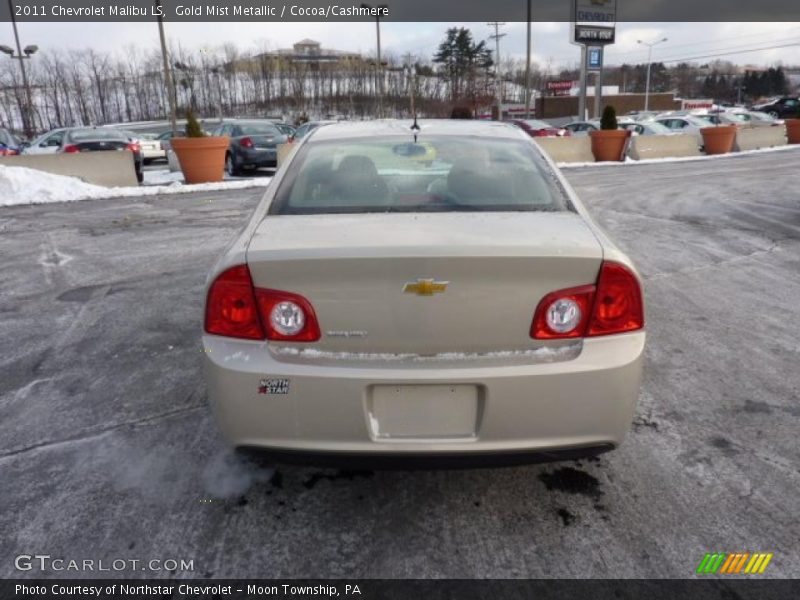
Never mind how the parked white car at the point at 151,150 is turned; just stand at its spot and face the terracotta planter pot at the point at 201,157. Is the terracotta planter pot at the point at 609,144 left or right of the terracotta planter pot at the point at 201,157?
left

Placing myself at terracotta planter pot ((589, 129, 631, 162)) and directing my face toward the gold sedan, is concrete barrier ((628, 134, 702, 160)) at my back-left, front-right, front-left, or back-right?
back-left

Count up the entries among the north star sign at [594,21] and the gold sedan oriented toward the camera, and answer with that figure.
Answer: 1

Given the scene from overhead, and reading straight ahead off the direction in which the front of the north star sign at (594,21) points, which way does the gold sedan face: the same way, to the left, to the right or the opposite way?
the opposite way

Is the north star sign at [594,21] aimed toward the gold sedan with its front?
yes

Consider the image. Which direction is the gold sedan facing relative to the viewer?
away from the camera

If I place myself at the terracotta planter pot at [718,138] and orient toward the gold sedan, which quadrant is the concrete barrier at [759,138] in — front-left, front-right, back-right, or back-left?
back-left

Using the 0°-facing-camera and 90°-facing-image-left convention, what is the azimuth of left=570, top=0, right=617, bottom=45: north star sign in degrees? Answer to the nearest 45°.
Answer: approximately 0°

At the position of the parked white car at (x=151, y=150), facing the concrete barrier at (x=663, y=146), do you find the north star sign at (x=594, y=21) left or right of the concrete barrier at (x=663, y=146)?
left

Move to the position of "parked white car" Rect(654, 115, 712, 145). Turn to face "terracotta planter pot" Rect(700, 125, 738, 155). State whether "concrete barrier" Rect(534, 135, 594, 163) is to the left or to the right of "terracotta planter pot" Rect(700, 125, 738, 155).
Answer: right

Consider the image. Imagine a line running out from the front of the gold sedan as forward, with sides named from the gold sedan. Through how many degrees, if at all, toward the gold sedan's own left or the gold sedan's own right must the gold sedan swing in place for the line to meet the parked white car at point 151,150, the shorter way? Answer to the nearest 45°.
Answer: approximately 45° to the gold sedan's own left

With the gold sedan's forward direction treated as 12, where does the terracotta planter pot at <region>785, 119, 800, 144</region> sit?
The terracotta planter pot is roughly at 1 o'clock from the gold sedan.
